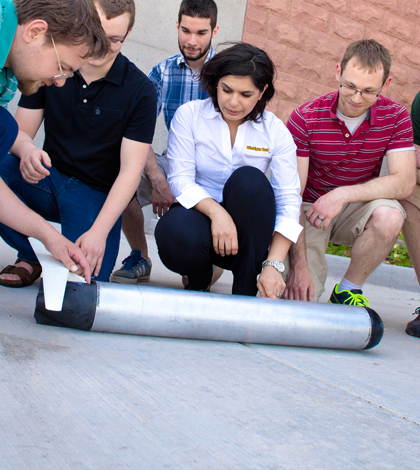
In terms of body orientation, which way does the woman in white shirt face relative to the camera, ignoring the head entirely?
toward the camera

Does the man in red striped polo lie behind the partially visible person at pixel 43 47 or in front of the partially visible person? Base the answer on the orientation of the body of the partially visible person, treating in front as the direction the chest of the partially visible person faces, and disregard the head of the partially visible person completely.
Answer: in front

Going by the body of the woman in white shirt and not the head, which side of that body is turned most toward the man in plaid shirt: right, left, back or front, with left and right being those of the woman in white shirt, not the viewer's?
back

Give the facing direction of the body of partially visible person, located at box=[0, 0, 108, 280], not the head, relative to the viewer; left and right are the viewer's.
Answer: facing to the right of the viewer

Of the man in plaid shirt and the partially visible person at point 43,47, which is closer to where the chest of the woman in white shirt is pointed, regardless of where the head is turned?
the partially visible person

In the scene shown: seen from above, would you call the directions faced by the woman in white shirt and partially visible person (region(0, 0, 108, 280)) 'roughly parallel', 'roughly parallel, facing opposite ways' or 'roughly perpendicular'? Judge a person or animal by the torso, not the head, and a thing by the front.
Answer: roughly perpendicular

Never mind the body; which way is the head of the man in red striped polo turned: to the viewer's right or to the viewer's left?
to the viewer's left

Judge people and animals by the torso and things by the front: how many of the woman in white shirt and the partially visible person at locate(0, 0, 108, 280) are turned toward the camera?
1

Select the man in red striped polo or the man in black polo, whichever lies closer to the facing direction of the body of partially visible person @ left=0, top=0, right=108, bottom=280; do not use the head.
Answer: the man in red striped polo
